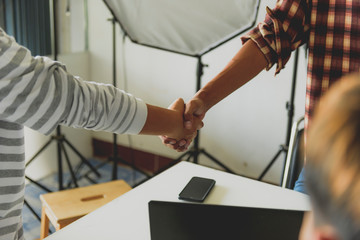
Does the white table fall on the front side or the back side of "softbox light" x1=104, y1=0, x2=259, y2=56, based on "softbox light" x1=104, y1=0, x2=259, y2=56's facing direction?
on the front side

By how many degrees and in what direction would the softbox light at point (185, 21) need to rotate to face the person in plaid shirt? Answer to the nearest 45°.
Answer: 0° — it already faces them

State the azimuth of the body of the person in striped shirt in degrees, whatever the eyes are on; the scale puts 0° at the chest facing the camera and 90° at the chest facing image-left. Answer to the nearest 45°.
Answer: approximately 270°

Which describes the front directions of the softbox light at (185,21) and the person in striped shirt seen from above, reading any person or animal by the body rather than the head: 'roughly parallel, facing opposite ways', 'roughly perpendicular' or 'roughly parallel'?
roughly perpendicular

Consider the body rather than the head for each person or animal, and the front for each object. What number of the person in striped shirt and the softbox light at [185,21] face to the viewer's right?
1

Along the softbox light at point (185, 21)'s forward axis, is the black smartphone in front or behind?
in front

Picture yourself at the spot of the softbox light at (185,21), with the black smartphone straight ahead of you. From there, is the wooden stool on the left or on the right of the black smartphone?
right

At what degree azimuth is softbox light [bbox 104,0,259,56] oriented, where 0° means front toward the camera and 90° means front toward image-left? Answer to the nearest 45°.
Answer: approximately 0°
